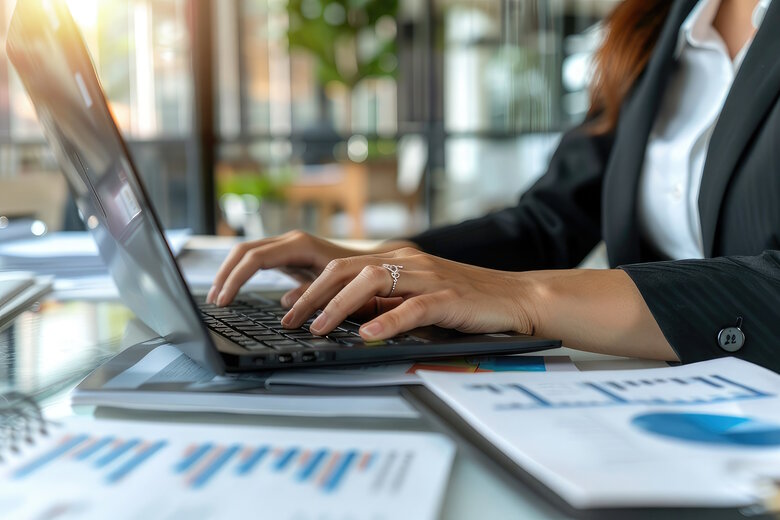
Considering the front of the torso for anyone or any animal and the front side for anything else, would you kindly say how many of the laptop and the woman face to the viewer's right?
1

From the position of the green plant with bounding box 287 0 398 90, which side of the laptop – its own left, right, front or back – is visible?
left

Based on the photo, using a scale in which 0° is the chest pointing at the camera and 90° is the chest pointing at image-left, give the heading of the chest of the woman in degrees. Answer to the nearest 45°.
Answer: approximately 45°

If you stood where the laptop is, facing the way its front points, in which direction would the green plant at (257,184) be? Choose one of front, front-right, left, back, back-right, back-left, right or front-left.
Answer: left

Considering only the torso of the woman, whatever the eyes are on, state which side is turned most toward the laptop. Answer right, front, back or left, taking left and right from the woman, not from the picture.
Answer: front

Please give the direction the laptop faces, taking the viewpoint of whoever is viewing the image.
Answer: facing to the right of the viewer

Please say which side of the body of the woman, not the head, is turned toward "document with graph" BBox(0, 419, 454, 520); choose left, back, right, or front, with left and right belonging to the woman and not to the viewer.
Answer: front

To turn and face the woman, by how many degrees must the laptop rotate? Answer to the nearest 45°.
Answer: approximately 45° to its left
